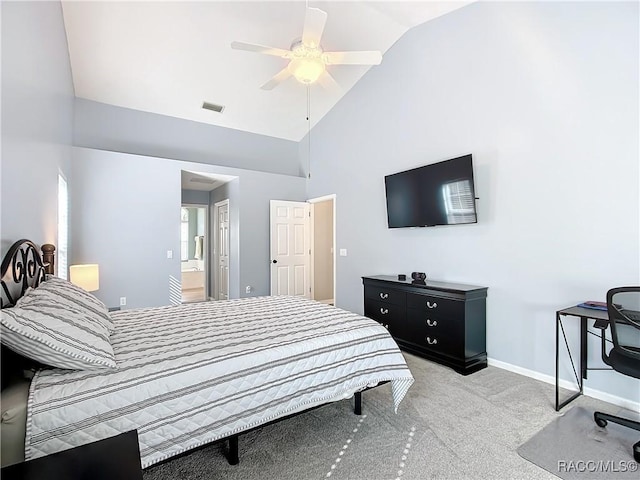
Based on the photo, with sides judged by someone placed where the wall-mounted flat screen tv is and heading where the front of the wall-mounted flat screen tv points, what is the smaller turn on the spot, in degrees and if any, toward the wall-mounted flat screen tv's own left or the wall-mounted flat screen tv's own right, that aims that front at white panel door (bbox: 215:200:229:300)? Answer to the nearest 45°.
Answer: approximately 45° to the wall-mounted flat screen tv's own right

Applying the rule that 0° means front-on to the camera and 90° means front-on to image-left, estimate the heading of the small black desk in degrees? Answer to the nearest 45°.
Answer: approximately 45°

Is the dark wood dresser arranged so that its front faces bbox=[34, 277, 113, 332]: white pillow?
yes

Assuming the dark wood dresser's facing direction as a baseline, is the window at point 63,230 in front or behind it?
in front

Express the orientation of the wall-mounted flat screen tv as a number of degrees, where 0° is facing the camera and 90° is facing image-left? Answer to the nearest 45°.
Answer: approximately 45°

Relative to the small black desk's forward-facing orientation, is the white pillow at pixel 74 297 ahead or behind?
ahead

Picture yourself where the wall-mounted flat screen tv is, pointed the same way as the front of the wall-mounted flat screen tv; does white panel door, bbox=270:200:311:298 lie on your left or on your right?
on your right
